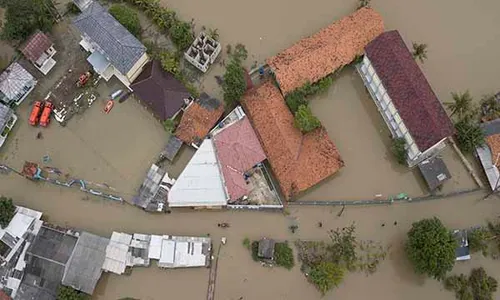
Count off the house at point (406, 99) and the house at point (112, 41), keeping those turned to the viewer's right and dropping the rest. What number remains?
0

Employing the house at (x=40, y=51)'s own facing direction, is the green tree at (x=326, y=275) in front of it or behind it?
in front

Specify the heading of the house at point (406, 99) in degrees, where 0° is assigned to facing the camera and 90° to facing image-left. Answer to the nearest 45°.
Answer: approximately 45°
